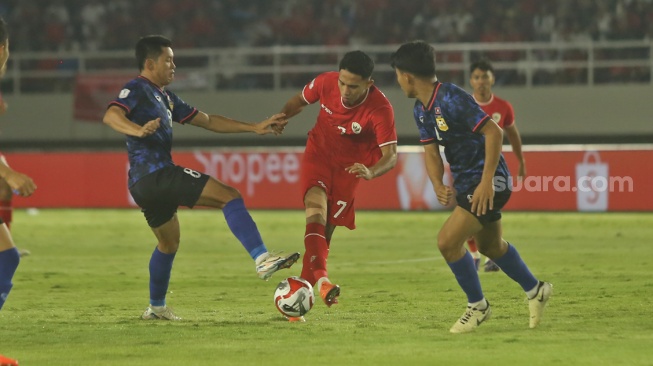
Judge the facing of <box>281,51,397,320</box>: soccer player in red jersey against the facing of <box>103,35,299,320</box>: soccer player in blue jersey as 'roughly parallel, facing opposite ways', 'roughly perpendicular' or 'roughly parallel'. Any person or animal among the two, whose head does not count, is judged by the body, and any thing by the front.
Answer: roughly perpendicular

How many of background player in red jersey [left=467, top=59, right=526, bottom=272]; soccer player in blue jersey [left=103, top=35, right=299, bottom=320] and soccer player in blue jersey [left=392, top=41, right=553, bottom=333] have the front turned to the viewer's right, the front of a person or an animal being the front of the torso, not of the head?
1

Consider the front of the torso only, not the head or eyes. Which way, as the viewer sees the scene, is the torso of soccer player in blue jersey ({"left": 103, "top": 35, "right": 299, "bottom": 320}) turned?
to the viewer's right

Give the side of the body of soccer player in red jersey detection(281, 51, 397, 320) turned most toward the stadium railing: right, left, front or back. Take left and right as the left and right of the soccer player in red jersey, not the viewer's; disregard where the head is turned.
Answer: back

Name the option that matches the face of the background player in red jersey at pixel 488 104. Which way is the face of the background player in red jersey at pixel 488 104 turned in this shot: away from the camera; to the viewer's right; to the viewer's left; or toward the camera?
toward the camera

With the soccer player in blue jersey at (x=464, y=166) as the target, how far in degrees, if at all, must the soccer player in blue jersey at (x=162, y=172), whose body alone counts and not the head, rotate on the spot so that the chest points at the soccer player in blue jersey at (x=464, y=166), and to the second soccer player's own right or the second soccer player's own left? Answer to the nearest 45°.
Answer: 0° — they already face them

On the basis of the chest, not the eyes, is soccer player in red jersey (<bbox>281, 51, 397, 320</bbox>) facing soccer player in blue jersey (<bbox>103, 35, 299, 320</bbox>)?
no

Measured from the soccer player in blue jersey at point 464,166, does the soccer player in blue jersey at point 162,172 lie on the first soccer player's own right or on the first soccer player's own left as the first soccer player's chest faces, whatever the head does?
on the first soccer player's own right

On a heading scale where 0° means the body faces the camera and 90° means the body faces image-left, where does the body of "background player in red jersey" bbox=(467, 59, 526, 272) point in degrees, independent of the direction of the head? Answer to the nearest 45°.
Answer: approximately 0°

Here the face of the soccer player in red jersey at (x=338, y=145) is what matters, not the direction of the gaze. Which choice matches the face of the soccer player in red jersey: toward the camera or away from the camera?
toward the camera

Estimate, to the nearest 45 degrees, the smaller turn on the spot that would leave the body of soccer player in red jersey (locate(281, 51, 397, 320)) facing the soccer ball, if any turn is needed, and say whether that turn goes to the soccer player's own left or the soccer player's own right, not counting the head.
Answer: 0° — they already face it

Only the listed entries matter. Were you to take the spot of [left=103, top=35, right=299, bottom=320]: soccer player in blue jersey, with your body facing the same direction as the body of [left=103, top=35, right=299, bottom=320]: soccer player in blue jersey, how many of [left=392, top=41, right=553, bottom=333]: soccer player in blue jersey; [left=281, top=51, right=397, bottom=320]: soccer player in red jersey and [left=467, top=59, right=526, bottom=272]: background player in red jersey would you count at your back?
0

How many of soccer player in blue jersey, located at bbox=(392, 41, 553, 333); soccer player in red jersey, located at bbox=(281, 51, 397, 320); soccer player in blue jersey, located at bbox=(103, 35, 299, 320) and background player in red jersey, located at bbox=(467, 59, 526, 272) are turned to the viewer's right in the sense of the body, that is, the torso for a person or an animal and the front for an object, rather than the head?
1

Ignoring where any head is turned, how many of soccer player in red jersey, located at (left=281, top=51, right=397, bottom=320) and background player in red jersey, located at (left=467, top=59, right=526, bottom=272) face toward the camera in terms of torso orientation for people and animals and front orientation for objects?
2

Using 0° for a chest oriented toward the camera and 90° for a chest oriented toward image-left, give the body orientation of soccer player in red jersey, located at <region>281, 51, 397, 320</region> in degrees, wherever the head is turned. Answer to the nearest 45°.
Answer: approximately 0°

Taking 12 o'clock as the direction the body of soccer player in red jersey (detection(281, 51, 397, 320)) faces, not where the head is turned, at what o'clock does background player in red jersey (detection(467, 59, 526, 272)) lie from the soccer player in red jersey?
The background player in red jersey is roughly at 7 o'clock from the soccer player in red jersey.

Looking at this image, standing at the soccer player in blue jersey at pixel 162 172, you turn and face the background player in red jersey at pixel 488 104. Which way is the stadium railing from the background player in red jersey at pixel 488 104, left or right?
left
